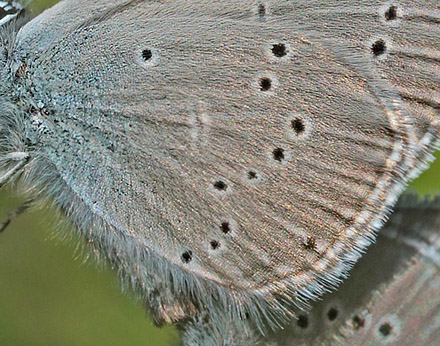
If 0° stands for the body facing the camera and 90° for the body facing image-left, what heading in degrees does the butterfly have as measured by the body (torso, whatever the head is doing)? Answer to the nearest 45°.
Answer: approximately 90°
